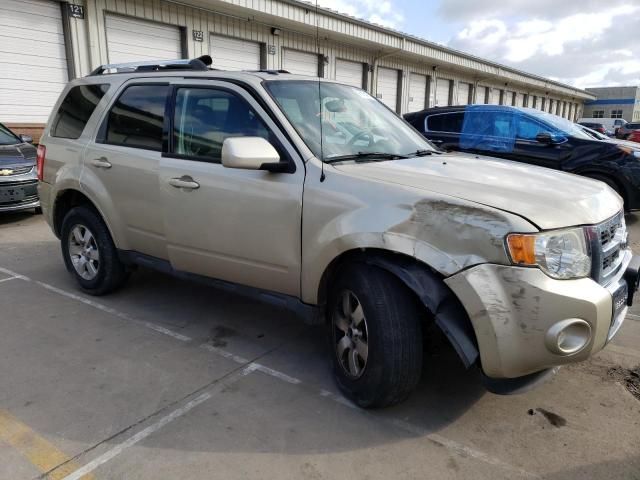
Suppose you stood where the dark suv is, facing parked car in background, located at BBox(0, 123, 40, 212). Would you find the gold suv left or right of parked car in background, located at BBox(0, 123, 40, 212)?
left

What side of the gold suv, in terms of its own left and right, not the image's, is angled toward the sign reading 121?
back

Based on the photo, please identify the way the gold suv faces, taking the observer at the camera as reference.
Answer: facing the viewer and to the right of the viewer

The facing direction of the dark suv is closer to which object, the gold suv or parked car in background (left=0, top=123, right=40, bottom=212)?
the gold suv

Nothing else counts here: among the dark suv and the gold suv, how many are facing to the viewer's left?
0

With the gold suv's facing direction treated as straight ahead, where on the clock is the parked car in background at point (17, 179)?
The parked car in background is roughly at 6 o'clock from the gold suv.

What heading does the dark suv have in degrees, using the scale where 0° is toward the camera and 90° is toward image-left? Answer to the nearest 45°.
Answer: approximately 315°

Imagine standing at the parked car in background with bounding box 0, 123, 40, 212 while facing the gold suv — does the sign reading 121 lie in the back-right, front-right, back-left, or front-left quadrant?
back-left

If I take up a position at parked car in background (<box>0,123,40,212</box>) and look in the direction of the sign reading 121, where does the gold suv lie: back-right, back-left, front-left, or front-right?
back-right

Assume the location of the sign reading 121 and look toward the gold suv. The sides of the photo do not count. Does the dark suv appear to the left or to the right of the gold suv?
left

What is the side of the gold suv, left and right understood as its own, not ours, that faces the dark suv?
left
